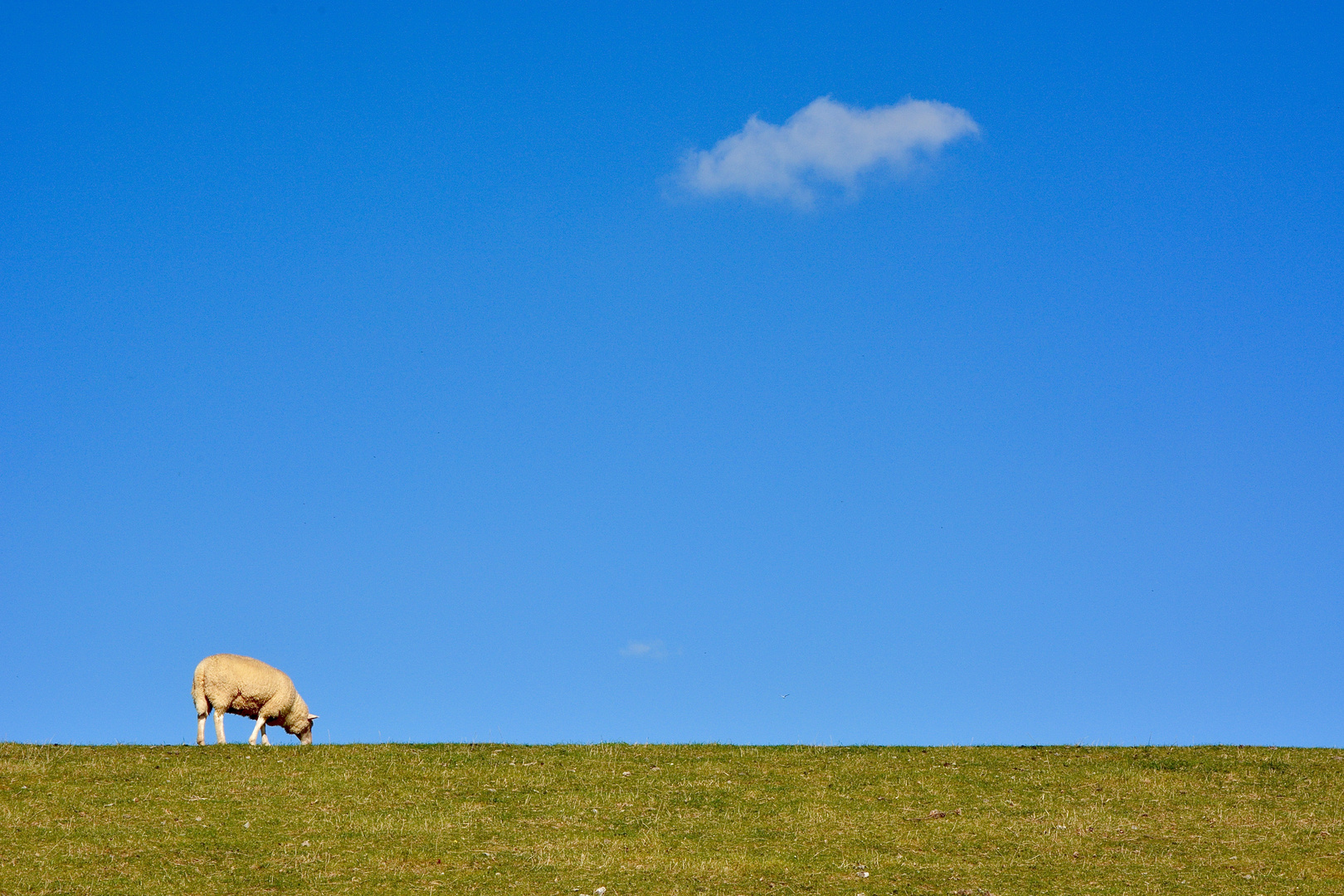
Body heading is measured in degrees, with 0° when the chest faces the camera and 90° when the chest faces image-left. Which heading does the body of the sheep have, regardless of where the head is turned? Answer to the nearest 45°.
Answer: approximately 270°
